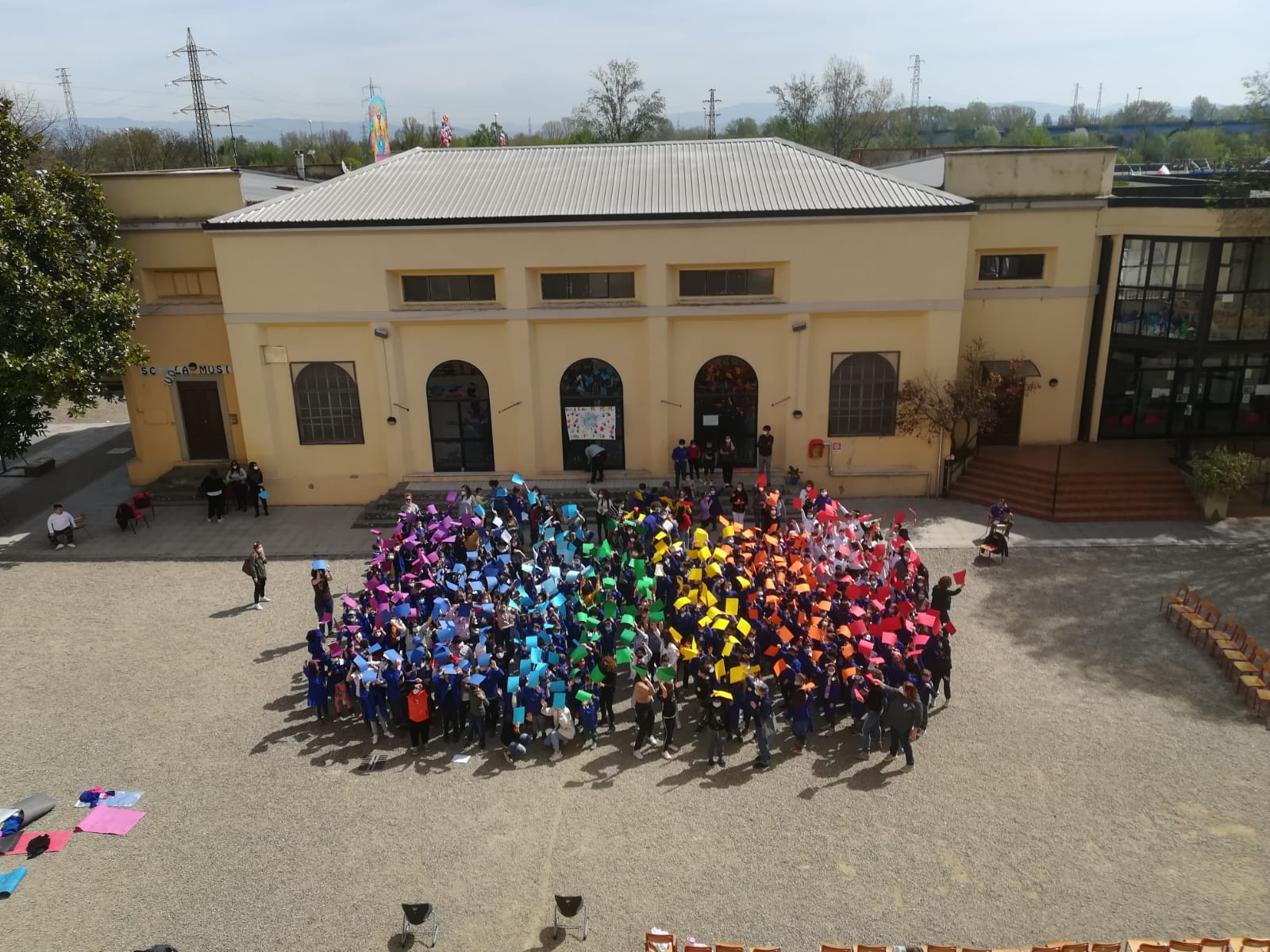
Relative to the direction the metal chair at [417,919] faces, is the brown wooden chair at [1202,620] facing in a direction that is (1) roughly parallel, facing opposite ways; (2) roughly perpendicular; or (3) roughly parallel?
roughly perpendicular

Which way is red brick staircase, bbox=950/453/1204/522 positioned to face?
toward the camera

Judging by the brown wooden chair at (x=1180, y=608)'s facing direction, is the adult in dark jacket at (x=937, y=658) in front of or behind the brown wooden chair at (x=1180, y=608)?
in front

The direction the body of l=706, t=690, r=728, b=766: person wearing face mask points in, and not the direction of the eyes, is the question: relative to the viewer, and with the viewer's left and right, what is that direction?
facing the viewer

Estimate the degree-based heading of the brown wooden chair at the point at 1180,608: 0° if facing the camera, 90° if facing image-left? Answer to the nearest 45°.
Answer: approximately 45°

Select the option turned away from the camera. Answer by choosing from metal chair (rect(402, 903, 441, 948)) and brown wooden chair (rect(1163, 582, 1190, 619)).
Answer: the metal chair

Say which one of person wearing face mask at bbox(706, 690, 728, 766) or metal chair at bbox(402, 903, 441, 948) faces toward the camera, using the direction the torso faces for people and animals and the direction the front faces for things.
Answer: the person wearing face mask

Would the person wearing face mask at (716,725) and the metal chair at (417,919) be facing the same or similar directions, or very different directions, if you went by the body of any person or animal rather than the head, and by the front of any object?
very different directions

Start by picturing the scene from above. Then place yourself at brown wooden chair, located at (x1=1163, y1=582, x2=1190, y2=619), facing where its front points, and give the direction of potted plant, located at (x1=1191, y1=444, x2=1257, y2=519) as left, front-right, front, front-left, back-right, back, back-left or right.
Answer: back-right

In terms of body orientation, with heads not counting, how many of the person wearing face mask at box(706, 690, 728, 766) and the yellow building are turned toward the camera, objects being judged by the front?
2

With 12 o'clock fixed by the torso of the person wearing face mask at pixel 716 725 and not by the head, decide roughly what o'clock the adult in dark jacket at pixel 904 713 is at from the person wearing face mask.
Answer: The adult in dark jacket is roughly at 9 o'clock from the person wearing face mask.

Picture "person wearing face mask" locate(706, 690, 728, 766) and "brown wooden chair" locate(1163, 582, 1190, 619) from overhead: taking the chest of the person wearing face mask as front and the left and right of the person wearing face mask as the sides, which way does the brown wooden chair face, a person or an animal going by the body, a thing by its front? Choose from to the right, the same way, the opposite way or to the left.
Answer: to the right

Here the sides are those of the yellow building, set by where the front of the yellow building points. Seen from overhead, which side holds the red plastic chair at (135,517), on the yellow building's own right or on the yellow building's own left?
on the yellow building's own right

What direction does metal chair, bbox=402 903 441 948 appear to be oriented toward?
away from the camera

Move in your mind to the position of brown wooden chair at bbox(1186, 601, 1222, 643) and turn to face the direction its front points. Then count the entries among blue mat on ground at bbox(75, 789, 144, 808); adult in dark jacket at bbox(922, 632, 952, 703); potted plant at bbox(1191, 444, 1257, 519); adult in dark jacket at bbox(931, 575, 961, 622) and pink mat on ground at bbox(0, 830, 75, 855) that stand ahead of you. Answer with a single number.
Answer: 4

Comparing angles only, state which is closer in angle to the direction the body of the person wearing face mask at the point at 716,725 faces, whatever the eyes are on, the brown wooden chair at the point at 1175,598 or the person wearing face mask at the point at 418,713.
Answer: the person wearing face mask

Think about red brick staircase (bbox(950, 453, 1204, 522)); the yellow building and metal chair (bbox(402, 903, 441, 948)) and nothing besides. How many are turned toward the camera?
2
